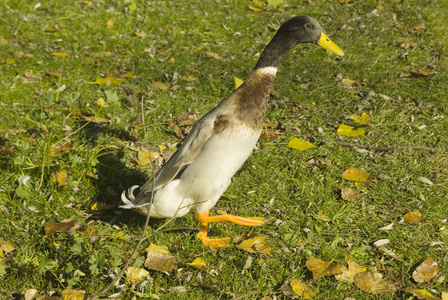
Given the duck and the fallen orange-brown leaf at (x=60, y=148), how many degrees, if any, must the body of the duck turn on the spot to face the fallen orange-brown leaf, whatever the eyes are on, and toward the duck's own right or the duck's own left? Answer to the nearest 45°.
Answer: approximately 135° to the duck's own left

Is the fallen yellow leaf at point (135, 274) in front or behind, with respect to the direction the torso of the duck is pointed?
behind

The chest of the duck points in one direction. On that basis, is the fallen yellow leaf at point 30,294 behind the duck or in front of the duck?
behind

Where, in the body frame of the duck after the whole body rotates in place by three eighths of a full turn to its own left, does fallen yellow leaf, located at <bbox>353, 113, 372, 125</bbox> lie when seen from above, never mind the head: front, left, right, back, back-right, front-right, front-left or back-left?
right

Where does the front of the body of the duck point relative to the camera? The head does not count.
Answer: to the viewer's right
